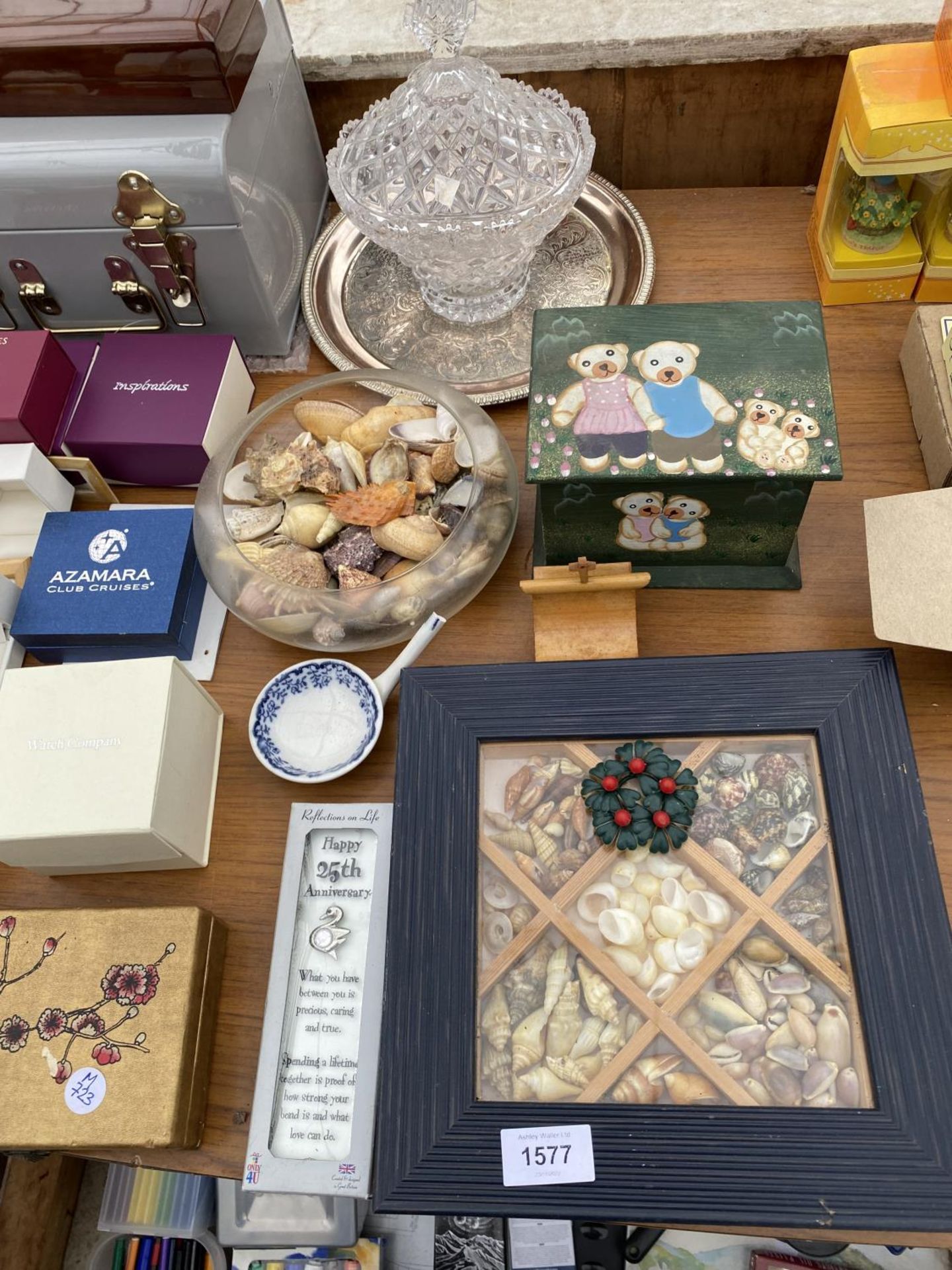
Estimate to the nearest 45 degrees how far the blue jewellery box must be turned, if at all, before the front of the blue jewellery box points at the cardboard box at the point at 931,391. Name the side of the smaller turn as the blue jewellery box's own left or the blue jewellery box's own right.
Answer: approximately 45° to the blue jewellery box's own left

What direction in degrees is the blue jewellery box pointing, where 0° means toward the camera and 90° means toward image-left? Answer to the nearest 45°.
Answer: approximately 0°
